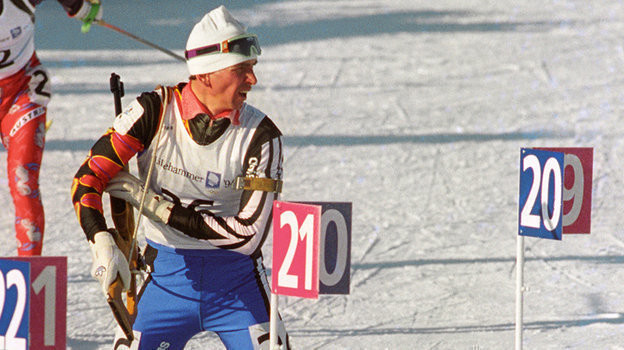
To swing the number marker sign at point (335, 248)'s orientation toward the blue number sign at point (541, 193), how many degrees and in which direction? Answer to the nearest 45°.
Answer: approximately 135° to its left

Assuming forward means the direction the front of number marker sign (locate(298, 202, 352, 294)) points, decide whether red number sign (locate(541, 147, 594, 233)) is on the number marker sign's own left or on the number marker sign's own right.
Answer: on the number marker sign's own left

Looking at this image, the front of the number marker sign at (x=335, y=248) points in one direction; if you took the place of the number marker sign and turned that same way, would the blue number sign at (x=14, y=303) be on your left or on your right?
on your right

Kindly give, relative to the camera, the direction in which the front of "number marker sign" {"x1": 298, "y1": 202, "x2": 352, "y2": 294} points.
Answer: facing the viewer

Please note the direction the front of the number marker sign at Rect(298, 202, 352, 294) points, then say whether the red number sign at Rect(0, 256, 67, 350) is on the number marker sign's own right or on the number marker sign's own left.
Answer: on the number marker sign's own right
